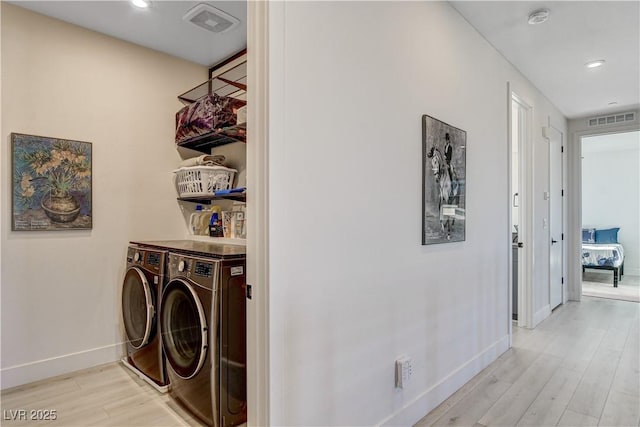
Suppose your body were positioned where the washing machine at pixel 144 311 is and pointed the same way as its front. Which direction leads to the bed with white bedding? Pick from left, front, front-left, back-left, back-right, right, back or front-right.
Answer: back-left

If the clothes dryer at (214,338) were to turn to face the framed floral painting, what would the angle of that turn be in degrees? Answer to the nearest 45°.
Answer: approximately 90° to its right

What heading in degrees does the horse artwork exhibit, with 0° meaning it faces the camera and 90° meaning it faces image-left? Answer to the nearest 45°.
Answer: approximately 315°

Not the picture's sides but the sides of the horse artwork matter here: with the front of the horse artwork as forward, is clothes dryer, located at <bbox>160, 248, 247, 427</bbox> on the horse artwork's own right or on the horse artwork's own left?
on the horse artwork's own right

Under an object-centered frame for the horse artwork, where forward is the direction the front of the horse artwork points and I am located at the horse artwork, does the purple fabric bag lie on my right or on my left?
on my right

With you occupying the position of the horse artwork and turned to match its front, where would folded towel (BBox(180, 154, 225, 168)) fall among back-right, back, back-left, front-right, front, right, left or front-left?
back-right

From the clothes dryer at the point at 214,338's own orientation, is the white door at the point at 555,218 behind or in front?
behind

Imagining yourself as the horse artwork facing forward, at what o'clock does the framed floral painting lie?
The framed floral painting is roughly at 4 o'clock from the horse artwork.

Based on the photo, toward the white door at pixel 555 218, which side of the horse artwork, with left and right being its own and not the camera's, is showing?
left
